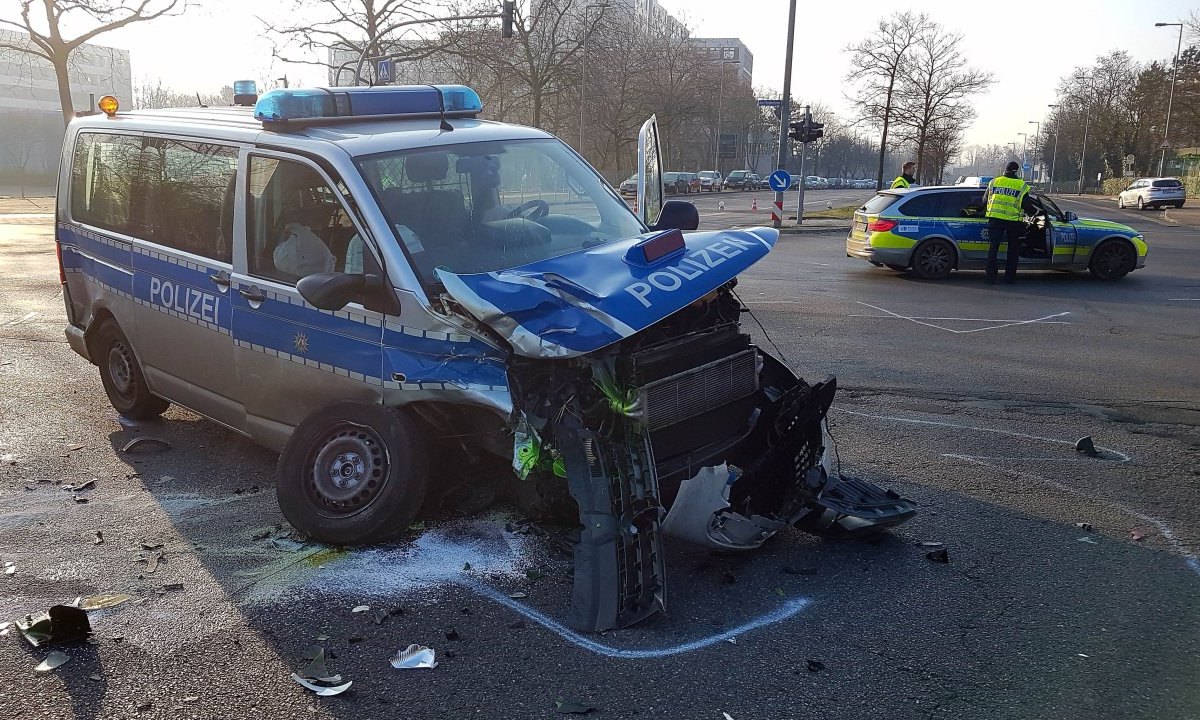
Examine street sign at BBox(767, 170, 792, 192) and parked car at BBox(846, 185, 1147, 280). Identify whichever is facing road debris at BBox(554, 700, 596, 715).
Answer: the street sign

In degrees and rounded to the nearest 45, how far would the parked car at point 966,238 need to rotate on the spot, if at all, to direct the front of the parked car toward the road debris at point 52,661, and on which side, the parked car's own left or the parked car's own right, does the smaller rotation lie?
approximately 90° to the parked car's own right

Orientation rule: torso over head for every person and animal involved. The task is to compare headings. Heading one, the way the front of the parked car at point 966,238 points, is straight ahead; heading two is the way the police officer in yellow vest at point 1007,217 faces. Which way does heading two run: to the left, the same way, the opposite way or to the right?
to the left

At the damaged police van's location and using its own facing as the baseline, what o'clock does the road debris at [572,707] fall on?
The road debris is roughly at 1 o'clock from the damaged police van.

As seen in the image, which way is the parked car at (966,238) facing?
to the viewer's right

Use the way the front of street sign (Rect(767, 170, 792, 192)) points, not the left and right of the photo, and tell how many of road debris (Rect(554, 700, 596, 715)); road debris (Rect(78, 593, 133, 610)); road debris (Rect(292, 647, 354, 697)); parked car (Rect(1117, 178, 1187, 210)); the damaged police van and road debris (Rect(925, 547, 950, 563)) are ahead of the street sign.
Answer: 5

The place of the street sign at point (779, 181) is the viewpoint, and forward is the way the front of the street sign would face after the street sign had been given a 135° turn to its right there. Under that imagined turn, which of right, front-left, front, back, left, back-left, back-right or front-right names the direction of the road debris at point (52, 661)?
back-left

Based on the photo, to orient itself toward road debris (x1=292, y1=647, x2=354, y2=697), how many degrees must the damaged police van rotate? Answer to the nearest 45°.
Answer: approximately 45° to its right

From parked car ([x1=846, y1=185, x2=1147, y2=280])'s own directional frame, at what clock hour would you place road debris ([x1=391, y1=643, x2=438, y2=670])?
The road debris is roughly at 3 o'clock from the parked car.

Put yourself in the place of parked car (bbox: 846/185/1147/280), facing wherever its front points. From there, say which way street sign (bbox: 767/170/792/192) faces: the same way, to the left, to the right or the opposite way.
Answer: to the right

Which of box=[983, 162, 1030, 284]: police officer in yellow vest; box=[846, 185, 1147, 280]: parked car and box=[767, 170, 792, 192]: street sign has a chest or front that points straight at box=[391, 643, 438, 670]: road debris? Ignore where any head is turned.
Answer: the street sign

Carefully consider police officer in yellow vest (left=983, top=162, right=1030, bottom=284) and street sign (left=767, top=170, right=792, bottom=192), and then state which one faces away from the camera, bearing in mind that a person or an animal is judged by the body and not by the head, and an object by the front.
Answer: the police officer in yellow vest

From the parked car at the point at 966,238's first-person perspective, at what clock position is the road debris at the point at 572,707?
The road debris is roughly at 3 o'clock from the parked car.

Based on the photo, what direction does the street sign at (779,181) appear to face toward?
toward the camera

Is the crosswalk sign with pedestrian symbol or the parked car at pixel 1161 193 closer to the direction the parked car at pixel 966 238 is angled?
the parked car

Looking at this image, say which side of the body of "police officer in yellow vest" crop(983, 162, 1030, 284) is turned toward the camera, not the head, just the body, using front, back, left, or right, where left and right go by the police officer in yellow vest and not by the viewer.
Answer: back

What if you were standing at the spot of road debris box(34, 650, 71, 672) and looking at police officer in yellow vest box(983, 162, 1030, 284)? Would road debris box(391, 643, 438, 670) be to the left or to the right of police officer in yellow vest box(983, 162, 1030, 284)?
right
